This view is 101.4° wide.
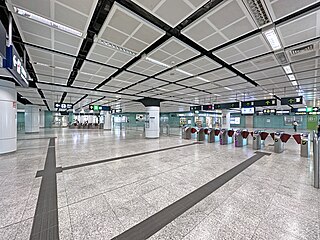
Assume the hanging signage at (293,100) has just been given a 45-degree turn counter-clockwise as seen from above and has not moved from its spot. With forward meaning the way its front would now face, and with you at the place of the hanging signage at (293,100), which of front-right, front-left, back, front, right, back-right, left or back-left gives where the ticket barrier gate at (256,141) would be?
right

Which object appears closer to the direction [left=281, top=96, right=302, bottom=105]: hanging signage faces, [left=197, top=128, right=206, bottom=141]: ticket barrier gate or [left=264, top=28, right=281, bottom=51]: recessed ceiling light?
the recessed ceiling light

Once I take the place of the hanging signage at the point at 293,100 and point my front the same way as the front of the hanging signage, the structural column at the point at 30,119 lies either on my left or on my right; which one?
on my right

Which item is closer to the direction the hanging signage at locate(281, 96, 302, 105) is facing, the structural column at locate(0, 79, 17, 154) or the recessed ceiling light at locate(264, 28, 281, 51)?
the recessed ceiling light

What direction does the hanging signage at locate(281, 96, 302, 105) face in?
toward the camera

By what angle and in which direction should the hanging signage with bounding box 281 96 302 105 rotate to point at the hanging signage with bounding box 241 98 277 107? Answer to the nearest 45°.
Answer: approximately 90° to its right

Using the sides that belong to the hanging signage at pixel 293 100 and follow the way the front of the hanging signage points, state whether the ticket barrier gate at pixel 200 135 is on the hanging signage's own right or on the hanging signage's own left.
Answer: on the hanging signage's own right

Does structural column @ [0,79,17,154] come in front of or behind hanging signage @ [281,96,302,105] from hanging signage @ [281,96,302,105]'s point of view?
in front

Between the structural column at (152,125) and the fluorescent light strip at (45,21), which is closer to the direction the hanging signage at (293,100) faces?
the fluorescent light strip

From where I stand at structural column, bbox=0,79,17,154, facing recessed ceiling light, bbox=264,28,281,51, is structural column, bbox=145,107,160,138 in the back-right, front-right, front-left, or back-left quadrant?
front-left

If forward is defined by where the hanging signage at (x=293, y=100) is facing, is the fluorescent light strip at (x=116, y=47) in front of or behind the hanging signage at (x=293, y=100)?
in front

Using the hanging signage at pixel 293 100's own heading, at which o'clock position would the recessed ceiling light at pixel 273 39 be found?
The recessed ceiling light is roughly at 12 o'clock from the hanging signage.

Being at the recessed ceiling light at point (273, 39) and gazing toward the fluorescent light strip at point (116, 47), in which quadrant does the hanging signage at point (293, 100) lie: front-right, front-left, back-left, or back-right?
back-right

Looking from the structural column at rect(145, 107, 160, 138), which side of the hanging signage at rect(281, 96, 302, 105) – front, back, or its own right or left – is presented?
right
